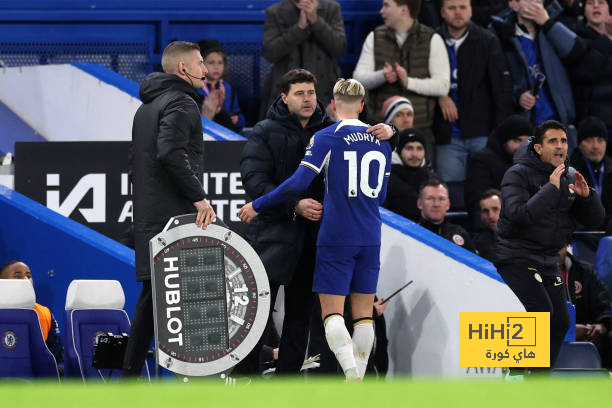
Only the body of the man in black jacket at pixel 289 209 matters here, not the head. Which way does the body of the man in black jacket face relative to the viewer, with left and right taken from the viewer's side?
facing the viewer and to the right of the viewer

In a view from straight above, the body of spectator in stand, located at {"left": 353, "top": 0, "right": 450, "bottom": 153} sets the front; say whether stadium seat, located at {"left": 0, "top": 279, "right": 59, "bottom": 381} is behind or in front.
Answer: in front

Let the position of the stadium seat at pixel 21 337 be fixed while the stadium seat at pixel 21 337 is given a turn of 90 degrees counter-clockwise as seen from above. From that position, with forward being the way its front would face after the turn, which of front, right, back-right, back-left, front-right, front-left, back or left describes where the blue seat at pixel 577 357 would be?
front

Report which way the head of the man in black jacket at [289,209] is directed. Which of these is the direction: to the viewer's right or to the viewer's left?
to the viewer's right

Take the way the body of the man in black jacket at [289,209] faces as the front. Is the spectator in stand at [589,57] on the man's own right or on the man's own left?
on the man's own left

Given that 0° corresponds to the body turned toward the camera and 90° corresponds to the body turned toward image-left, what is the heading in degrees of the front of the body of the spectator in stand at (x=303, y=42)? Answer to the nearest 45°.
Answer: approximately 0°
